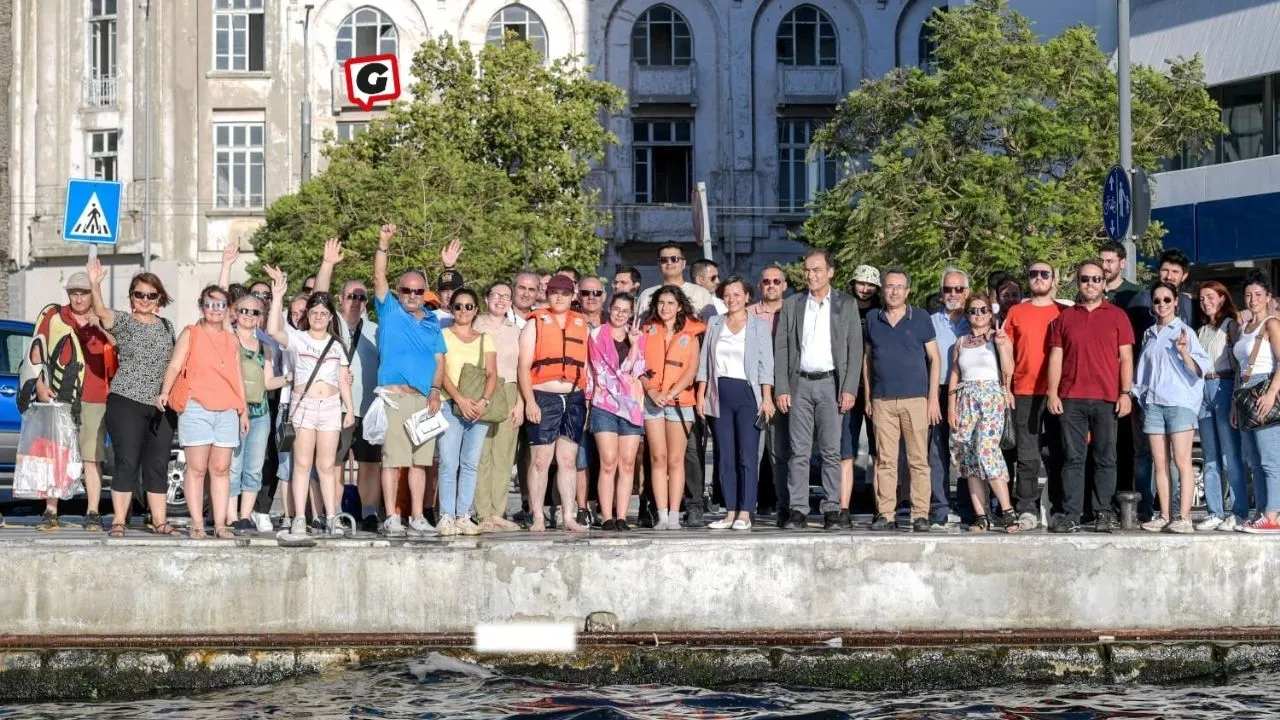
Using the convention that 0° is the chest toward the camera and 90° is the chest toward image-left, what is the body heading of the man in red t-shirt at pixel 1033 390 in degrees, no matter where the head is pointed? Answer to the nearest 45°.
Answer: approximately 0°

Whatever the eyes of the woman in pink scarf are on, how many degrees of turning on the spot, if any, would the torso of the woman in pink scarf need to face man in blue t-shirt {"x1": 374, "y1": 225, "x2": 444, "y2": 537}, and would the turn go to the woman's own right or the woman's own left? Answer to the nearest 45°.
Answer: approximately 90° to the woman's own right

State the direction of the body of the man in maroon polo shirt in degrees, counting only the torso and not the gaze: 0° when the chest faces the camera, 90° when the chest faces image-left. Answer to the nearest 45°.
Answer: approximately 0°

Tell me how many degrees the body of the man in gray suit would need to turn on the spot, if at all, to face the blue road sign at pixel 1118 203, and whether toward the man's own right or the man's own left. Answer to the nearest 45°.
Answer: approximately 135° to the man's own left

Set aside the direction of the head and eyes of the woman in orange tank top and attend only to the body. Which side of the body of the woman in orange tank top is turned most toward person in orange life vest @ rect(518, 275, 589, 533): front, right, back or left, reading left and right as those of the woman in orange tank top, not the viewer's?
left
